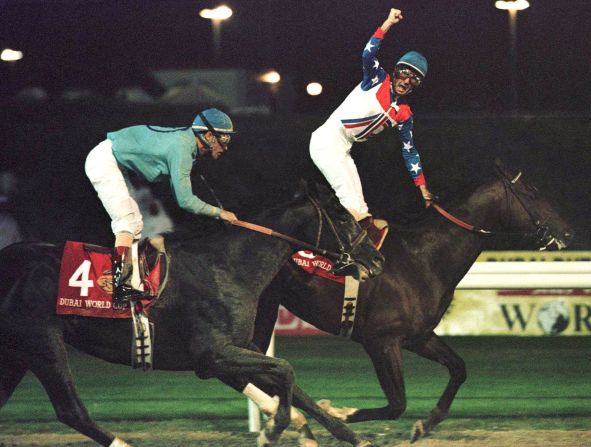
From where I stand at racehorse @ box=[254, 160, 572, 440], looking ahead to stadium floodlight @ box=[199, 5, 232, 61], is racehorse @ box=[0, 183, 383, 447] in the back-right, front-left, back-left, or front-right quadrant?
back-left

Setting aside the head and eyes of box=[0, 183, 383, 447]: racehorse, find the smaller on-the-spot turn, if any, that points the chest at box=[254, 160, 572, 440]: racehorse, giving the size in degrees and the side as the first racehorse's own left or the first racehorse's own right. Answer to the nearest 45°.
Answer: approximately 45° to the first racehorse's own left

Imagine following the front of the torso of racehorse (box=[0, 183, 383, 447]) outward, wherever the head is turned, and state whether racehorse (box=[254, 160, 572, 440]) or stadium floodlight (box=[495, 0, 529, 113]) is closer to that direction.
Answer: the racehorse

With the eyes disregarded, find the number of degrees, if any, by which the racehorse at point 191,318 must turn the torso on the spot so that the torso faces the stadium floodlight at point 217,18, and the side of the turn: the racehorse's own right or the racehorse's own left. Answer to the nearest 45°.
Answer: approximately 90° to the racehorse's own left

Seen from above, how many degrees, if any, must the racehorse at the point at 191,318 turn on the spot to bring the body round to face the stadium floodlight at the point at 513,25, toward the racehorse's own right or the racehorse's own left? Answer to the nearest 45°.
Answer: approximately 45° to the racehorse's own left

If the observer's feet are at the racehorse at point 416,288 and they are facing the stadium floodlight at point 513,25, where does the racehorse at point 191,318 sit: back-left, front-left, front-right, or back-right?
back-left

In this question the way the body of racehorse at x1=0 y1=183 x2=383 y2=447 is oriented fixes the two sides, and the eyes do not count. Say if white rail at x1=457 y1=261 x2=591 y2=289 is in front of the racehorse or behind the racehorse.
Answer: in front

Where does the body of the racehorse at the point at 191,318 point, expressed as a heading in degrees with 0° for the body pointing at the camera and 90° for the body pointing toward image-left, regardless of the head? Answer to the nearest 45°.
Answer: approximately 270°
